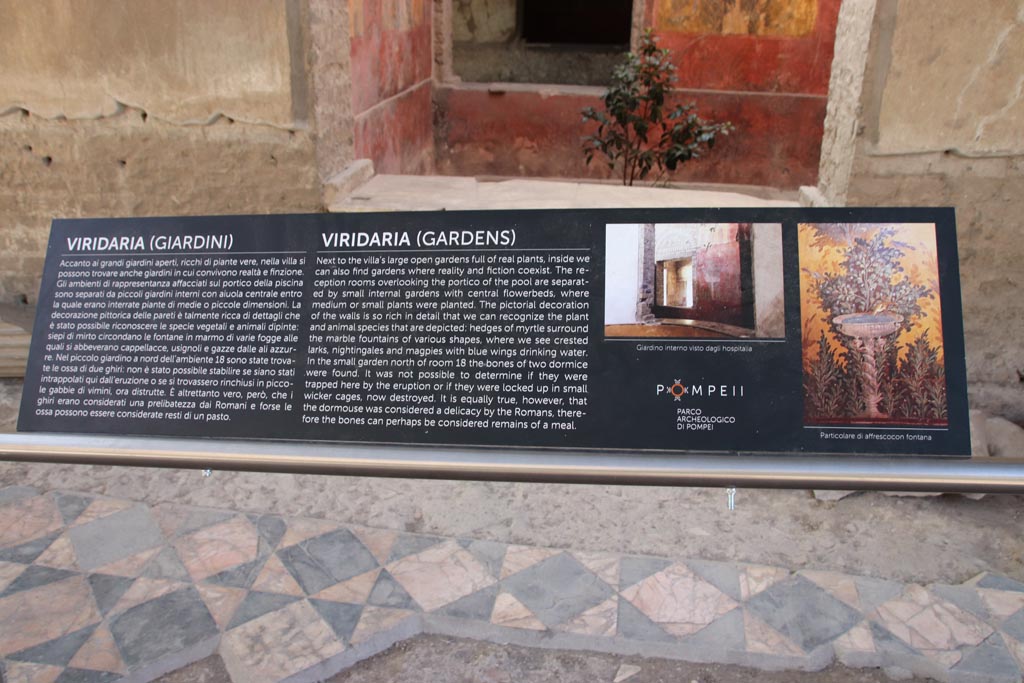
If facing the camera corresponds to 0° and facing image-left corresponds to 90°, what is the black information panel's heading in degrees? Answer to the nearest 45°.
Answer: approximately 0°

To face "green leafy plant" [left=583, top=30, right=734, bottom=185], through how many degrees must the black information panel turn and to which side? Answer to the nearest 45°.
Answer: approximately 180°
